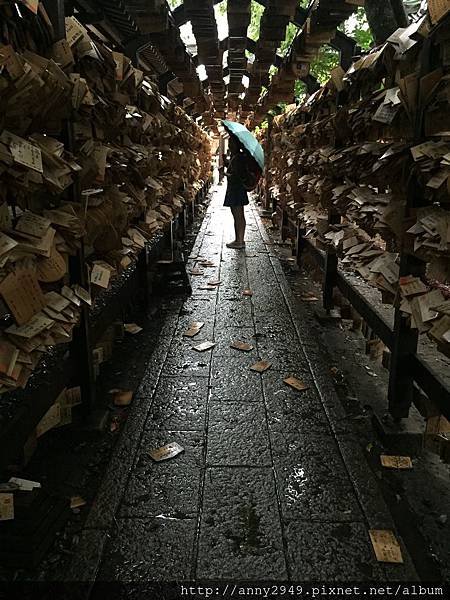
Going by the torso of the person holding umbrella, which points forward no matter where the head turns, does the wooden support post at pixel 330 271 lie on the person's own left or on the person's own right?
on the person's own left

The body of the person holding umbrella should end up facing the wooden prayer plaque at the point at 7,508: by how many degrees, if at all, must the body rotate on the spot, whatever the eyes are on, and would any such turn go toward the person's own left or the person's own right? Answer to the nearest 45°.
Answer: approximately 90° to the person's own left

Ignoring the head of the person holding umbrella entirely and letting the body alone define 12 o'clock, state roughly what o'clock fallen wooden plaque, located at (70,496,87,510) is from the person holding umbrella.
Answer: The fallen wooden plaque is roughly at 9 o'clock from the person holding umbrella.

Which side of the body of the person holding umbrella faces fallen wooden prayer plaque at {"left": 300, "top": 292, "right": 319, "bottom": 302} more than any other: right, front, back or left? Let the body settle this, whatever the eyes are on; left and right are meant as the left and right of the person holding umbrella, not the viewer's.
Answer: left

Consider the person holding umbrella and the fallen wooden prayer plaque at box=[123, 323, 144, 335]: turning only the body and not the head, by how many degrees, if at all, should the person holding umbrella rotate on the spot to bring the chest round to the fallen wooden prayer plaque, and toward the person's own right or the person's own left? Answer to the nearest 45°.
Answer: approximately 90° to the person's own left

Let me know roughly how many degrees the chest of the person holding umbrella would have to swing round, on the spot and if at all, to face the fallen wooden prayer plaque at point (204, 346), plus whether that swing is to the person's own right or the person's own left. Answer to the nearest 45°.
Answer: approximately 90° to the person's own left

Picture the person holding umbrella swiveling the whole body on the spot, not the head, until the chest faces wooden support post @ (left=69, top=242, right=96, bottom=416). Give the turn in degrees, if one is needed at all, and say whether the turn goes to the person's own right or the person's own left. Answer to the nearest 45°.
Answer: approximately 90° to the person's own left

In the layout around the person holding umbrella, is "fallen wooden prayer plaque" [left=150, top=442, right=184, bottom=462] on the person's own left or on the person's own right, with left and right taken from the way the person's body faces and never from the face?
on the person's own left

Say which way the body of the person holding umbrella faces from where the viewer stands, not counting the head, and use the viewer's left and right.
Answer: facing to the left of the viewer

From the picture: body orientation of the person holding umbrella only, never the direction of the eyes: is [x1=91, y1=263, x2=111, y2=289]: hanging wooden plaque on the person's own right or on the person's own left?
on the person's own left
